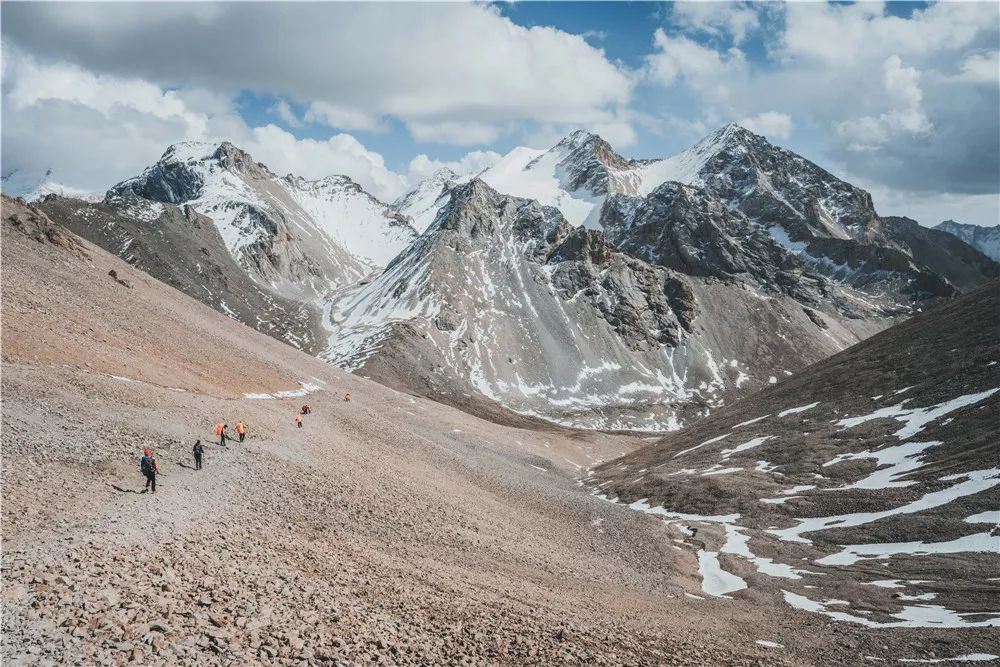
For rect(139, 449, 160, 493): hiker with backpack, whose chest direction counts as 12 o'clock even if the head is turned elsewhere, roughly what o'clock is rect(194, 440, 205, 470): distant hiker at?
The distant hiker is roughly at 11 o'clock from the hiker with backpack.

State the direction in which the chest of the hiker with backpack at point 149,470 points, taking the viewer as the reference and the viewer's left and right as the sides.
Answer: facing away from the viewer and to the right of the viewer

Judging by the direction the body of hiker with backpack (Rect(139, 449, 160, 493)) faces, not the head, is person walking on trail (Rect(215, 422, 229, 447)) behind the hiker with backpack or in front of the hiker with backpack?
in front
